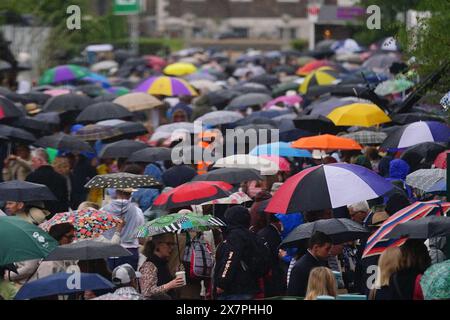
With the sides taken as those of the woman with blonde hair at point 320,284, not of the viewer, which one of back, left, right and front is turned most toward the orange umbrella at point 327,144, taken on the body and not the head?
front

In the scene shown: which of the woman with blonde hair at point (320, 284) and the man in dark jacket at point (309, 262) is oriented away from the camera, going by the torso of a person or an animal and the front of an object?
the woman with blonde hair

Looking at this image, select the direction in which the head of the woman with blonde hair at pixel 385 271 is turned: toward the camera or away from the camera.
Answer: away from the camera

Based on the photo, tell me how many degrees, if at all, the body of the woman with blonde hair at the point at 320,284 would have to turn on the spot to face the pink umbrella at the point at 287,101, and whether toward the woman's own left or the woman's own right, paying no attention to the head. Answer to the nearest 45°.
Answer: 0° — they already face it

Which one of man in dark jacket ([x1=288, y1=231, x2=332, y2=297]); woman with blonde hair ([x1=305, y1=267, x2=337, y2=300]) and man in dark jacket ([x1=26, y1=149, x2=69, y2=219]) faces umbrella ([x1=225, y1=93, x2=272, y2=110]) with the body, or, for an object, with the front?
the woman with blonde hair

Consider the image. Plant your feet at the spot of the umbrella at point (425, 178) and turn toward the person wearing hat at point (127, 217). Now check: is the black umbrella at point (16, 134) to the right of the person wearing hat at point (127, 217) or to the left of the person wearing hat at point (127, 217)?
right

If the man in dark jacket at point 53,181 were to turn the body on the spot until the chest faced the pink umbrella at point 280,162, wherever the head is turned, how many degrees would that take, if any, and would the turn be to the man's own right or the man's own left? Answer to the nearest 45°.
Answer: approximately 180°

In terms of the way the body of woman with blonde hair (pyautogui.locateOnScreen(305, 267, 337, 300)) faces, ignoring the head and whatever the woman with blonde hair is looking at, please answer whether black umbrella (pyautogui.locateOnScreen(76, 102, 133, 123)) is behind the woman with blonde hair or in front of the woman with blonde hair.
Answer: in front

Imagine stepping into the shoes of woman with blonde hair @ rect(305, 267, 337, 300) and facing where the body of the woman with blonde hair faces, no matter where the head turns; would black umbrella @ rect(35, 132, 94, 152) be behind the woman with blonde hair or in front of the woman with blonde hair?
in front

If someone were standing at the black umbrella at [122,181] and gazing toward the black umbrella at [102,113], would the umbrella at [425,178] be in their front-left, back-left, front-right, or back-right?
back-right

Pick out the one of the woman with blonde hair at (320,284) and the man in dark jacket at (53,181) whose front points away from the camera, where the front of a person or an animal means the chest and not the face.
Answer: the woman with blonde hair

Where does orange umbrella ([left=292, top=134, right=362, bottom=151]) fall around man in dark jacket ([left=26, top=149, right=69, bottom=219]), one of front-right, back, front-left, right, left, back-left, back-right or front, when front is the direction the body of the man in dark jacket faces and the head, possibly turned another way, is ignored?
back
